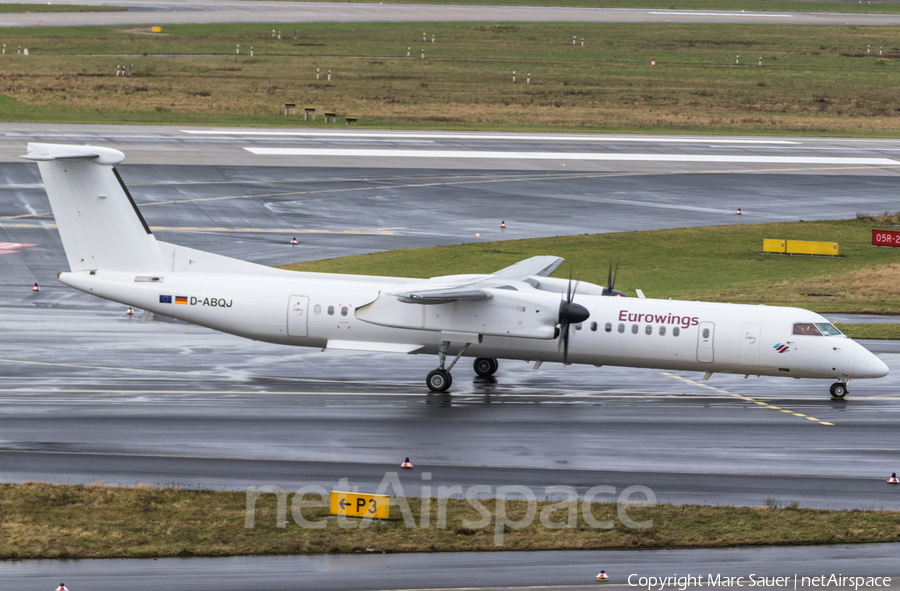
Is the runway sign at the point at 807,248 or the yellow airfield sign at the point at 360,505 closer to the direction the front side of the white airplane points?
the runway sign

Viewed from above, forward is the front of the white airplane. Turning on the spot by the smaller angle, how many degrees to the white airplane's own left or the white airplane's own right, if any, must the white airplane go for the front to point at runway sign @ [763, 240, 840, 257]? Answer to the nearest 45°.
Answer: approximately 45° to the white airplane's own left

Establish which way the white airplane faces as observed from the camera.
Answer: facing to the right of the viewer

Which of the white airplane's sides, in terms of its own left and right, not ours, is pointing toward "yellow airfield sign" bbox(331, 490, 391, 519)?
right

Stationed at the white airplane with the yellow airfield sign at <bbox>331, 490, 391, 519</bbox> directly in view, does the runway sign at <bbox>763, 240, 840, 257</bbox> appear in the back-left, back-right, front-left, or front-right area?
back-left

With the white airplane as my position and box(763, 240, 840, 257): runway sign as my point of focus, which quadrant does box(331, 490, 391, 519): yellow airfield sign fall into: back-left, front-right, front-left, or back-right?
back-right
